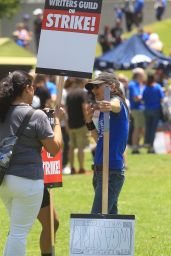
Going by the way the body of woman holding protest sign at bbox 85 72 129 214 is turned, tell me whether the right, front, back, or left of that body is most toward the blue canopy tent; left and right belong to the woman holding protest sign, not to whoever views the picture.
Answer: right

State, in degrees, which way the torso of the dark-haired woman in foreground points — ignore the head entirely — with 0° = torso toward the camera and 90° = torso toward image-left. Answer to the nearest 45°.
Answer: approximately 225°

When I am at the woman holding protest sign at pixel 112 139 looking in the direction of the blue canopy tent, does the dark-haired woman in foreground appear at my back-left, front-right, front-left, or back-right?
back-left

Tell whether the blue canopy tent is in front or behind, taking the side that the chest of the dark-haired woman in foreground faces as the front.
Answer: in front

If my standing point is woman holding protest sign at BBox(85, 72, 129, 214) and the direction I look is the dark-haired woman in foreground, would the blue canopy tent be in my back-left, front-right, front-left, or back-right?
back-right

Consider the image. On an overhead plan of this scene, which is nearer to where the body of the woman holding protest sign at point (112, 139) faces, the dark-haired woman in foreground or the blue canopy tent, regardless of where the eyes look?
the dark-haired woman in foreground

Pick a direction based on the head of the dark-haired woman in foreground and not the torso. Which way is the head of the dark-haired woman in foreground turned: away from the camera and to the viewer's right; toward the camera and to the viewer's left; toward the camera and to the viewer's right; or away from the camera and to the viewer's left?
away from the camera and to the viewer's right

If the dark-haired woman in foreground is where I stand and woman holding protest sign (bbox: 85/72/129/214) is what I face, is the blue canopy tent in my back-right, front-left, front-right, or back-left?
front-left

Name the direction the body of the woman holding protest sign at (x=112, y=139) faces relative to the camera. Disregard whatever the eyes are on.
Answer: to the viewer's left

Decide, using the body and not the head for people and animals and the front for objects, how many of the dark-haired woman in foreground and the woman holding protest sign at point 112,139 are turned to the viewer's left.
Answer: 1

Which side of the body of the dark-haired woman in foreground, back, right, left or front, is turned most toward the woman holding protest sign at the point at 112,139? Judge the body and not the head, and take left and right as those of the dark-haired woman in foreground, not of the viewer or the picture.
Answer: front
